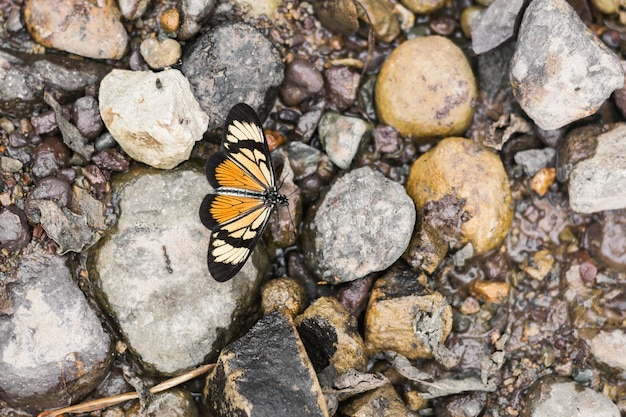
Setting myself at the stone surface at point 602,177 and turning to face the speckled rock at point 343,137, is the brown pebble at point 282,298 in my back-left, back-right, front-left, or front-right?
front-left

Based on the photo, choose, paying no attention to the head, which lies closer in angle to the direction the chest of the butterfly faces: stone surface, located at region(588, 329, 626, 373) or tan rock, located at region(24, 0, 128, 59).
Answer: the stone surface

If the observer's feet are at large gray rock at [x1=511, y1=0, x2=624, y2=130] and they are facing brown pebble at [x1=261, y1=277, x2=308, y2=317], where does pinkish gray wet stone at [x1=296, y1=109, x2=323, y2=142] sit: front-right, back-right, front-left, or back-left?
front-right

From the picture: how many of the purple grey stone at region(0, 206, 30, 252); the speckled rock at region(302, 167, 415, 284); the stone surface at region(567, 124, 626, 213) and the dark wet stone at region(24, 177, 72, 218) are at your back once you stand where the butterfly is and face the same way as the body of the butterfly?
2

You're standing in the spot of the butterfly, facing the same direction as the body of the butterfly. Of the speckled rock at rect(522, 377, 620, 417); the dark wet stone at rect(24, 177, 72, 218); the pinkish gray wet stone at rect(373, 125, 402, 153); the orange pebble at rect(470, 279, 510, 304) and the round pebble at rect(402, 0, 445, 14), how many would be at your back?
1

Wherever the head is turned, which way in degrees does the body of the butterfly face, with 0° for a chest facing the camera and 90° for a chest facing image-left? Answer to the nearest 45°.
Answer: approximately 270°

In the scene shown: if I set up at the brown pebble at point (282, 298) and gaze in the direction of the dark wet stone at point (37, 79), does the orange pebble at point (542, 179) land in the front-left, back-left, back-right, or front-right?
back-right

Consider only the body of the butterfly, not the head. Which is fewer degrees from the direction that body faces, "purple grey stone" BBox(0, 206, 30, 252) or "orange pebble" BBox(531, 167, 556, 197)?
the orange pebble

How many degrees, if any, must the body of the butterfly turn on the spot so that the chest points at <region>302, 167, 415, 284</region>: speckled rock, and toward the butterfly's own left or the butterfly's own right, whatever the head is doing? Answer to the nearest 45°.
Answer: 0° — it already faces it

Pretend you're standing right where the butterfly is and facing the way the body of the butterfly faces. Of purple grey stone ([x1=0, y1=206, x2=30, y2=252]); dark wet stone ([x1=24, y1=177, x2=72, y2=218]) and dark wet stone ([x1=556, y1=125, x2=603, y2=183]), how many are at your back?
2

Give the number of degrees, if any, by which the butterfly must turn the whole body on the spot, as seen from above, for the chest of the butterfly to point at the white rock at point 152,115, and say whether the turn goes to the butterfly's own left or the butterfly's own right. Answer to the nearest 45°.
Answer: approximately 135° to the butterfly's own left

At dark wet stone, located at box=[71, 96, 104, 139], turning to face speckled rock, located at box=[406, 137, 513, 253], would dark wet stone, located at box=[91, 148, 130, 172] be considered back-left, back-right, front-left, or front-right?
front-right

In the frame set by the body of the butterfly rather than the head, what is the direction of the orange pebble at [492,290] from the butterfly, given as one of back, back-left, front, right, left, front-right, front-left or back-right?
front

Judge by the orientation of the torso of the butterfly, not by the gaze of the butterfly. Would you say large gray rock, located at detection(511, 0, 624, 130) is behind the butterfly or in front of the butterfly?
in front

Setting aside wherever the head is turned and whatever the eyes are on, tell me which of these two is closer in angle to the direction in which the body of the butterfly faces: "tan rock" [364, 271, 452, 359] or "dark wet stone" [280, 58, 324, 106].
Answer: the tan rock

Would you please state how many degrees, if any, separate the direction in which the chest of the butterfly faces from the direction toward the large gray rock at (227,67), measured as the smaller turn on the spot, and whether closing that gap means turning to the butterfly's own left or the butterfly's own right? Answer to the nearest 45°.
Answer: approximately 90° to the butterfly's own left
